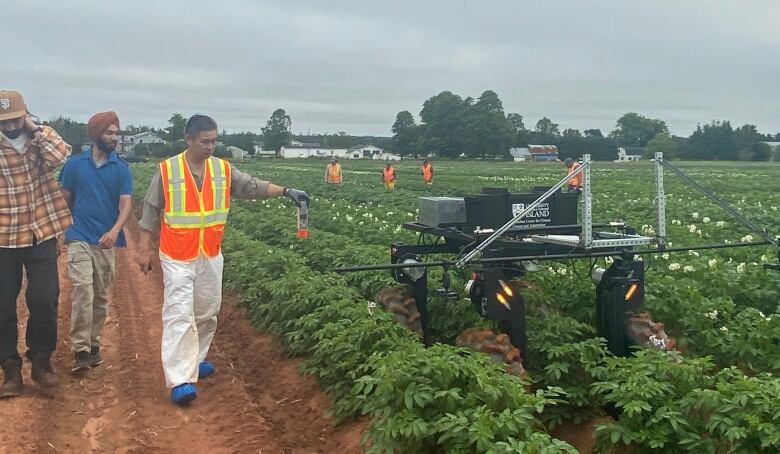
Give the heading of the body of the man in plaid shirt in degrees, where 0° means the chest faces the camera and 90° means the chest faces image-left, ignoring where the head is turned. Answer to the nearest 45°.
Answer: approximately 0°

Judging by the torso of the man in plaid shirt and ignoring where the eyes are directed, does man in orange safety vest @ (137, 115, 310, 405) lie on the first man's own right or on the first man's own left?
on the first man's own left

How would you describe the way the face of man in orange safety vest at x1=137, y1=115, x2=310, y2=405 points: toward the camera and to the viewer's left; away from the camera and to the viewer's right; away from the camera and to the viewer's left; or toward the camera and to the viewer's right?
toward the camera and to the viewer's right

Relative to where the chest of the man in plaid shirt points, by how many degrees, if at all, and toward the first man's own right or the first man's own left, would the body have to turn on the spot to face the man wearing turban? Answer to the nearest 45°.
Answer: approximately 135° to the first man's own left

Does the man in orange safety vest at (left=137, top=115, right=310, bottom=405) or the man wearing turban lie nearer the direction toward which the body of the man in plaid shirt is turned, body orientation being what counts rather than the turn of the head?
the man in orange safety vest
